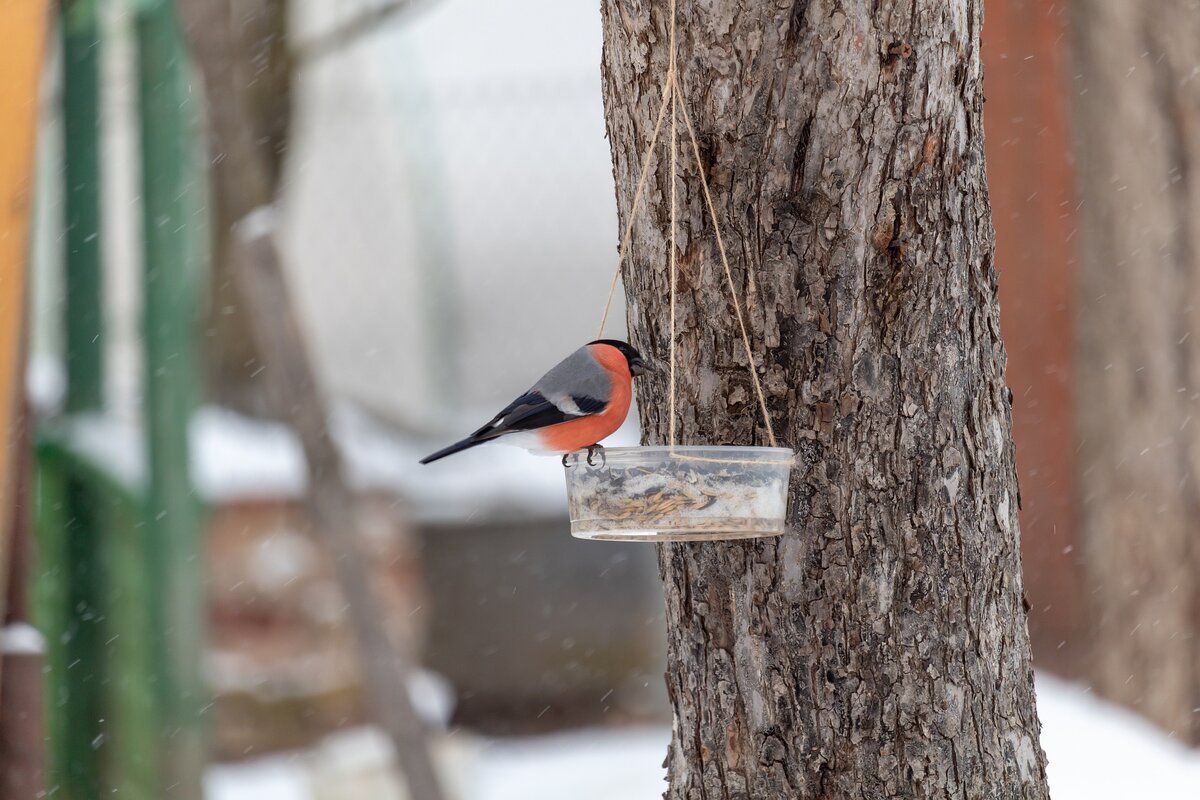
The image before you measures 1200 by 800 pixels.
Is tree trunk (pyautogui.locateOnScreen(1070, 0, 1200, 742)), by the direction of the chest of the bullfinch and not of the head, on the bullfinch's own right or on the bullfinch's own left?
on the bullfinch's own left

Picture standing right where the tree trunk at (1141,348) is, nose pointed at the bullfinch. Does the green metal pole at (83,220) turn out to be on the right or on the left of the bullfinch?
right

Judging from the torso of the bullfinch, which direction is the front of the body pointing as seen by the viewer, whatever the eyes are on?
to the viewer's right

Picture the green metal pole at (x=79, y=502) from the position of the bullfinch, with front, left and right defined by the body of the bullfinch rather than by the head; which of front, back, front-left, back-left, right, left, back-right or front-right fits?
back-left

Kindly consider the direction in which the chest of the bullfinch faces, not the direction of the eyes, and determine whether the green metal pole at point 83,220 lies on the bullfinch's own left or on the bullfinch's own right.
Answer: on the bullfinch's own left

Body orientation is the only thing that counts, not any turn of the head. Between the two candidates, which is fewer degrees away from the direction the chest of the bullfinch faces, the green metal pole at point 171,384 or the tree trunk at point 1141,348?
the tree trunk

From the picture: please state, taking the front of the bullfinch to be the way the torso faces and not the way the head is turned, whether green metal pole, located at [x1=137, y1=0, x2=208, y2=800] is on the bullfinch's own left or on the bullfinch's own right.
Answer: on the bullfinch's own left
